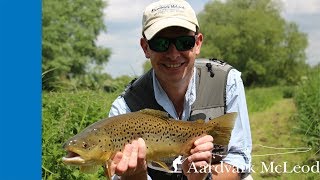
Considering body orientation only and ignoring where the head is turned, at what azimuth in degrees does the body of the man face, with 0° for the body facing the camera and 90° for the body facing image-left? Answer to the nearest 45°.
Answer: approximately 0°

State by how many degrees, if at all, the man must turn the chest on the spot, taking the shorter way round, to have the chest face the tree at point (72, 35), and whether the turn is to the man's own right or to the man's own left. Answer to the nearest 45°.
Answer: approximately 180°
